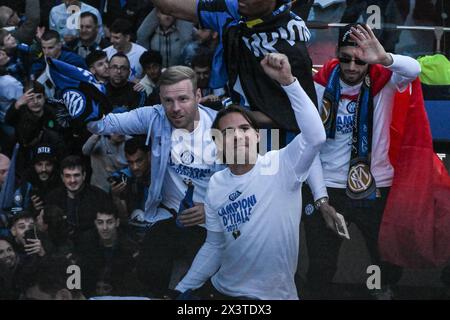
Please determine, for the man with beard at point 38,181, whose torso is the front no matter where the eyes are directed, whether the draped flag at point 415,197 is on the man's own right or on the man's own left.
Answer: on the man's own left

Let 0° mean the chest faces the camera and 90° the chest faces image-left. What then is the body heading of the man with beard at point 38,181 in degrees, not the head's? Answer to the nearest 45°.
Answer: approximately 0°

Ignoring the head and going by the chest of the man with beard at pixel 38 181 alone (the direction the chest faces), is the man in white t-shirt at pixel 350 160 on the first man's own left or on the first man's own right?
on the first man's own left

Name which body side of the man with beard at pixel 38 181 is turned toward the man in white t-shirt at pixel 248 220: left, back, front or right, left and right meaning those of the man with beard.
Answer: front
